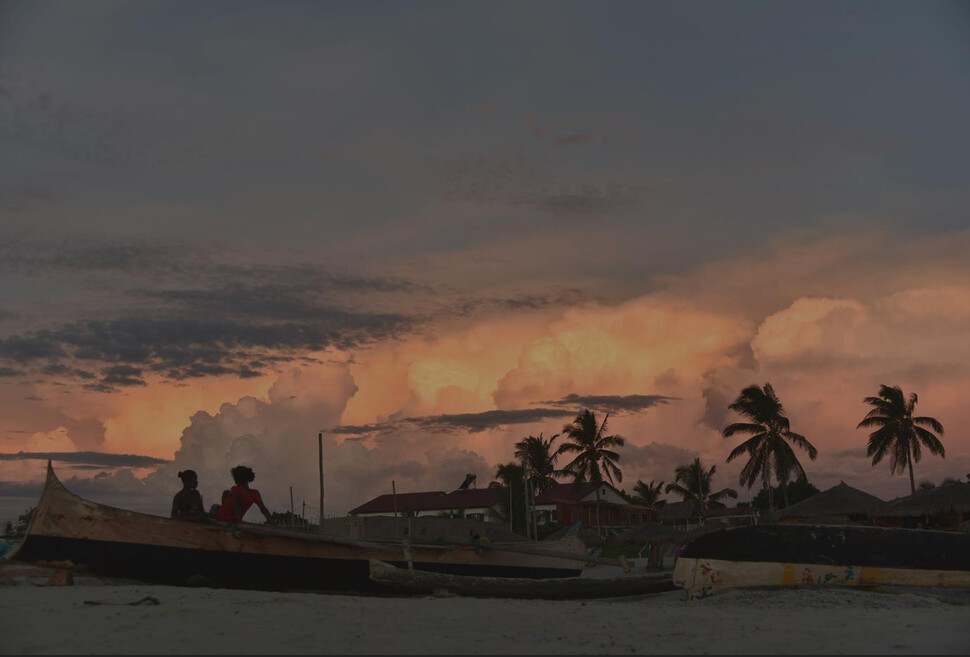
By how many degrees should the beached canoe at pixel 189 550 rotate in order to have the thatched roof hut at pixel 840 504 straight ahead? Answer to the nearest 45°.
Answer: approximately 135° to its right

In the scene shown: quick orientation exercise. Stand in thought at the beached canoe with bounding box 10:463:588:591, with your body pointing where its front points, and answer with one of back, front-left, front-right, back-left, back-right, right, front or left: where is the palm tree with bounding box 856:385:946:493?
back-right

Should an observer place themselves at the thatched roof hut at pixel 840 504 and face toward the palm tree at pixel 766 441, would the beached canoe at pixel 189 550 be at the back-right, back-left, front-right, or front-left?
back-left

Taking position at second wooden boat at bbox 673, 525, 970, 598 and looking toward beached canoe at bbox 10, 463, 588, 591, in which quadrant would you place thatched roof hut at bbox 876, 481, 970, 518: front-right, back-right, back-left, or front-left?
back-right

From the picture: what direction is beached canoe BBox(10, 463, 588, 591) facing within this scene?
to the viewer's left

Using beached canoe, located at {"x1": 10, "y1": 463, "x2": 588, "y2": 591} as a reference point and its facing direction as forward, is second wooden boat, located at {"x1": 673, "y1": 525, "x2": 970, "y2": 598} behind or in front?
behind

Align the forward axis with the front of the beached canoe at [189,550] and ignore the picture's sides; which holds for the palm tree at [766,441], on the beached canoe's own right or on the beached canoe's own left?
on the beached canoe's own right

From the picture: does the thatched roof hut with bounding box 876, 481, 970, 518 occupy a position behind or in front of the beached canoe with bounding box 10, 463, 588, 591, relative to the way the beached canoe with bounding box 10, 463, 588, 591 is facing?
behind
